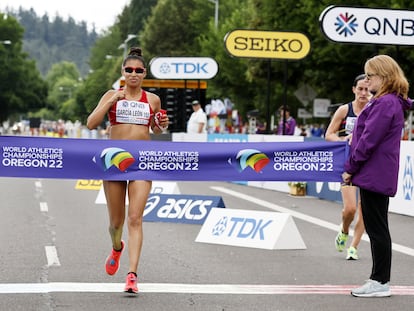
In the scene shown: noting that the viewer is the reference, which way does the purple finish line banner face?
facing the viewer

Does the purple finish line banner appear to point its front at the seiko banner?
no

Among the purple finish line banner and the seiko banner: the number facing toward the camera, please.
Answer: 2

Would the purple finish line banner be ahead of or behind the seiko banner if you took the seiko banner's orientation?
ahead

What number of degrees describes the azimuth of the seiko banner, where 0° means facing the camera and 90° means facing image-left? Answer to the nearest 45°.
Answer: approximately 0°

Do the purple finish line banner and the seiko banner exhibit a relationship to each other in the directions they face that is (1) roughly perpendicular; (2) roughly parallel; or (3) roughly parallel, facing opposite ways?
roughly parallel
